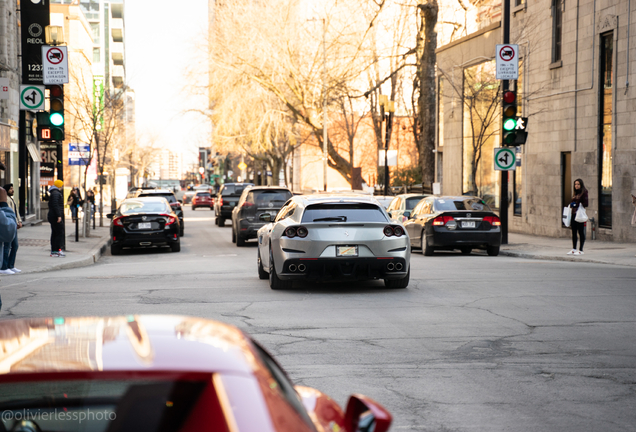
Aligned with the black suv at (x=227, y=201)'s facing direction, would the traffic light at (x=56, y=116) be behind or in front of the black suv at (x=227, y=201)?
behind

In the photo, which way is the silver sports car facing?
away from the camera

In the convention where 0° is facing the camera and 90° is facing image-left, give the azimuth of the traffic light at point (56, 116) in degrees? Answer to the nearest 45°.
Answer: approximately 0°

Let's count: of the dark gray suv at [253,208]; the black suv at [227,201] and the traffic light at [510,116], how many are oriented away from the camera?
2

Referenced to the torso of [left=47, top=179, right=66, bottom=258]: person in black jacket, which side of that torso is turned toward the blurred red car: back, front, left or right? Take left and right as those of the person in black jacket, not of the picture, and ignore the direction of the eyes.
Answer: right

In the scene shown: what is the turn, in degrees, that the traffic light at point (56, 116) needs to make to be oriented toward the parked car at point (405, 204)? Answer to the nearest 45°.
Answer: approximately 90° to its left

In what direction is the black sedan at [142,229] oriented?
away from the camera

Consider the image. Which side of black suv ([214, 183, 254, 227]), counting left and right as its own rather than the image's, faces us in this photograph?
back

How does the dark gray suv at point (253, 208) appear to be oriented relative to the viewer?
away from the camera

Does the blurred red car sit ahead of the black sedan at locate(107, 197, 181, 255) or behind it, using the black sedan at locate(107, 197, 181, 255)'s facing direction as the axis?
behind
